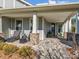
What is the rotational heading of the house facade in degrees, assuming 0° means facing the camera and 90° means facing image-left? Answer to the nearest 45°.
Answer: approximately 0°

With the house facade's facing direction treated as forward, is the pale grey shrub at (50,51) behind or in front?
in front

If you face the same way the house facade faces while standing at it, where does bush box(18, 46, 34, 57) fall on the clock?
The bush is roughly at 12 o'clock from the house facade.
